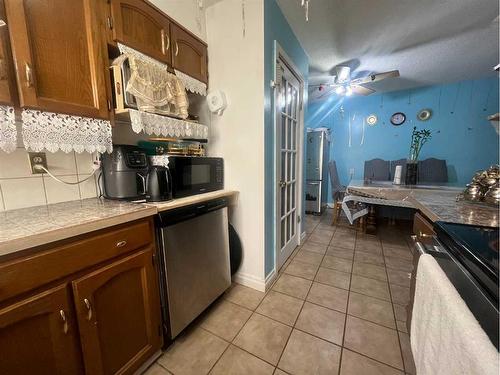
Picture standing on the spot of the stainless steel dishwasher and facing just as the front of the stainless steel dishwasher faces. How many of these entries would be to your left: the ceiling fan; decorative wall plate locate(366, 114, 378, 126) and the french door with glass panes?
3

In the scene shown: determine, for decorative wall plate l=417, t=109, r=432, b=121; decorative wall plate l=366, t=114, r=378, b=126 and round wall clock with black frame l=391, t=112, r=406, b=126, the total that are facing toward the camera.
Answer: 3

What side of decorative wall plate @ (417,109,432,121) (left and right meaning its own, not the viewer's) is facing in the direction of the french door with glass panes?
front

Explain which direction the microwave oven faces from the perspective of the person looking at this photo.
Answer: facing the viewer and to the right of the viewer

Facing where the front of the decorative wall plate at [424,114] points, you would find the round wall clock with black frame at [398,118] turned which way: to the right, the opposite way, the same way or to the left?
the same way

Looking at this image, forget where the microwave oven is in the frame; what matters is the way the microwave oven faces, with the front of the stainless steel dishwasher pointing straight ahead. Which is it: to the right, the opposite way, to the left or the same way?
the same way

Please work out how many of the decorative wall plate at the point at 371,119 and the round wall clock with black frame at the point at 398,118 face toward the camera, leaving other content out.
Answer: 2

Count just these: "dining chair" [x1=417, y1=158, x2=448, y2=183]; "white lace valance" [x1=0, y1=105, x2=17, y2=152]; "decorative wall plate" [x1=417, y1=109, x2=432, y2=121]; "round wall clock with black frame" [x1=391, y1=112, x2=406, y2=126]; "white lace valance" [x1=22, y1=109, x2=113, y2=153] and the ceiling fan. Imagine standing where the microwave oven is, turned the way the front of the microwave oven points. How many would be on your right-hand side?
2

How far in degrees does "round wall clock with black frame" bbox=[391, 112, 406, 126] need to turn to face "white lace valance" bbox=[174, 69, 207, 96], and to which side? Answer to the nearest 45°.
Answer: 0° — it already faces it

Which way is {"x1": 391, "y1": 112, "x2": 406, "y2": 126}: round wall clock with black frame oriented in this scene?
toward the camera

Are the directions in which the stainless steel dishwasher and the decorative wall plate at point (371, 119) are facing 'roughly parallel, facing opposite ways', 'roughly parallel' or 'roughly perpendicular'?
roughly perpendicular

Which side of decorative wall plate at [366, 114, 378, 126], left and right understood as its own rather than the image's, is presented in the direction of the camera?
front

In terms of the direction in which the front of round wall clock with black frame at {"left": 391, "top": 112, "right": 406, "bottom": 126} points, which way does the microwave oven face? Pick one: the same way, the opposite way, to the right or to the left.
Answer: to the left

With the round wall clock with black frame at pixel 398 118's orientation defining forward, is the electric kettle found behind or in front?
in front

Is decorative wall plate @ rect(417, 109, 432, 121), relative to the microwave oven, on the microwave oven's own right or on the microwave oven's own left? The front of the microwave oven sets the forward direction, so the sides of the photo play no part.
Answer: on the microwave oven's own left

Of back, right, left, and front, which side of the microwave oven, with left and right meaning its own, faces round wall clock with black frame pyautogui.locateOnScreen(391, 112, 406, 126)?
left
